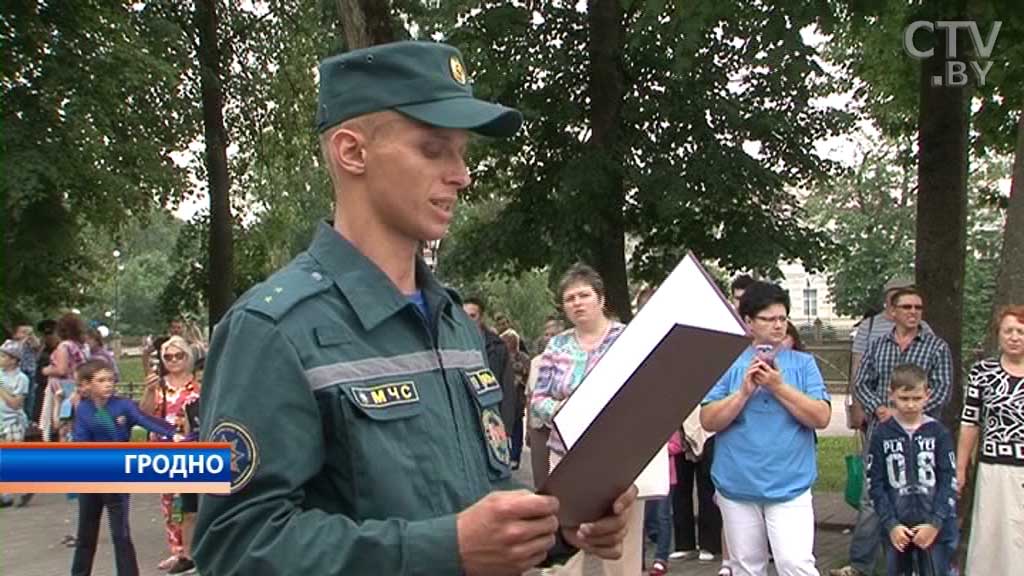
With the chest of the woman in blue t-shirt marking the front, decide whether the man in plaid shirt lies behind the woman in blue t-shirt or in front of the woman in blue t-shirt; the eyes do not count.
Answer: behind

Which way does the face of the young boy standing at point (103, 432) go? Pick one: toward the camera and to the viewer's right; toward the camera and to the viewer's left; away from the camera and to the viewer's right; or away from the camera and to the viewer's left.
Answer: toward the camera and to the viewer's right

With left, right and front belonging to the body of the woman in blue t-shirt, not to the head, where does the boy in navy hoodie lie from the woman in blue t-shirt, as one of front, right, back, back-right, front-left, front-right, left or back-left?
back-left

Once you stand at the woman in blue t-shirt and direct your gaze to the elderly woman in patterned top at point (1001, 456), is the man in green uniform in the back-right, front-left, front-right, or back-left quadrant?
back-right

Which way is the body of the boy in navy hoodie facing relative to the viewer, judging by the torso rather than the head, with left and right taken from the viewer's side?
facing the viewer

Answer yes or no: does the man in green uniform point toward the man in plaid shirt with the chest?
no

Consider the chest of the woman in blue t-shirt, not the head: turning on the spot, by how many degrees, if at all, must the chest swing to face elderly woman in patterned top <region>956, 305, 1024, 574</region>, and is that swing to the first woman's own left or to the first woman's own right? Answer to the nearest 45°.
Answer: approximately 135° to the first woman's own left

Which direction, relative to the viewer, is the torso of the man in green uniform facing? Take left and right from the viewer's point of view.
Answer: facing the viewer and to the right of the viewer

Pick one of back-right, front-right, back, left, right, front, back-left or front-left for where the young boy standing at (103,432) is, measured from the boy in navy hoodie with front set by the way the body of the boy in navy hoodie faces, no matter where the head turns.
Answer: right

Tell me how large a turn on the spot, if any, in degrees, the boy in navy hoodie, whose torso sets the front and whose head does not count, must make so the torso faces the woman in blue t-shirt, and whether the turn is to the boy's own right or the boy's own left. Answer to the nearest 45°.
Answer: approximately 45° to the boy's own right

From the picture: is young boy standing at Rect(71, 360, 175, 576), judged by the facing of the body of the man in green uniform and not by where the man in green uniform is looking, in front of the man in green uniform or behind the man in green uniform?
behind

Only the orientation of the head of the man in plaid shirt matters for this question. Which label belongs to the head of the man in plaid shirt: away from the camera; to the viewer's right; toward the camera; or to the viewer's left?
toward the camera

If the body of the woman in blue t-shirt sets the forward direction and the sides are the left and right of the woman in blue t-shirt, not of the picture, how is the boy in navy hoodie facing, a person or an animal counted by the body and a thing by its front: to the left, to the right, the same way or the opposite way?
the same way

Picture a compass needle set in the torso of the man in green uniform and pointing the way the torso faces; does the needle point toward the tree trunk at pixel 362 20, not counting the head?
no

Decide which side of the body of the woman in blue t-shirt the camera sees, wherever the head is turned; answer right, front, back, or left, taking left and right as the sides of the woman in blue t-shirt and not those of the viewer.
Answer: front

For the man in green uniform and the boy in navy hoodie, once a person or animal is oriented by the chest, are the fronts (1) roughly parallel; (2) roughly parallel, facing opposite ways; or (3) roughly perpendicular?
roughly perpendicular

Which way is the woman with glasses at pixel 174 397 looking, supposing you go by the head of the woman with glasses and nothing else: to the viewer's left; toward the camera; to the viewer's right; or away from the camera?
toward the camera

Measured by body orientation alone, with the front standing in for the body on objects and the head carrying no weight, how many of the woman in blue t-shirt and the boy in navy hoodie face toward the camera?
2

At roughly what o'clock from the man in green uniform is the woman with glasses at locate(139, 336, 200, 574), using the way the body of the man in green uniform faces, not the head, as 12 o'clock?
The woman with glasses is roughly at 7 o'clock from the man in green uniform.
